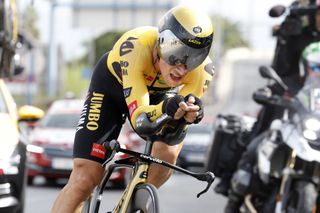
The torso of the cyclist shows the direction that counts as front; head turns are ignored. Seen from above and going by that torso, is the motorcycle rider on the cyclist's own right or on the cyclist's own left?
on the cyclist's own left

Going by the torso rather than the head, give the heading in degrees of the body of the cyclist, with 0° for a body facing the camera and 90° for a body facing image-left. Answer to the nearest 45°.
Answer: approximately 315°

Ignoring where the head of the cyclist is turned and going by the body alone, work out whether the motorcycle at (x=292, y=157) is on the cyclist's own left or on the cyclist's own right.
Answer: on the cyclist's own left
